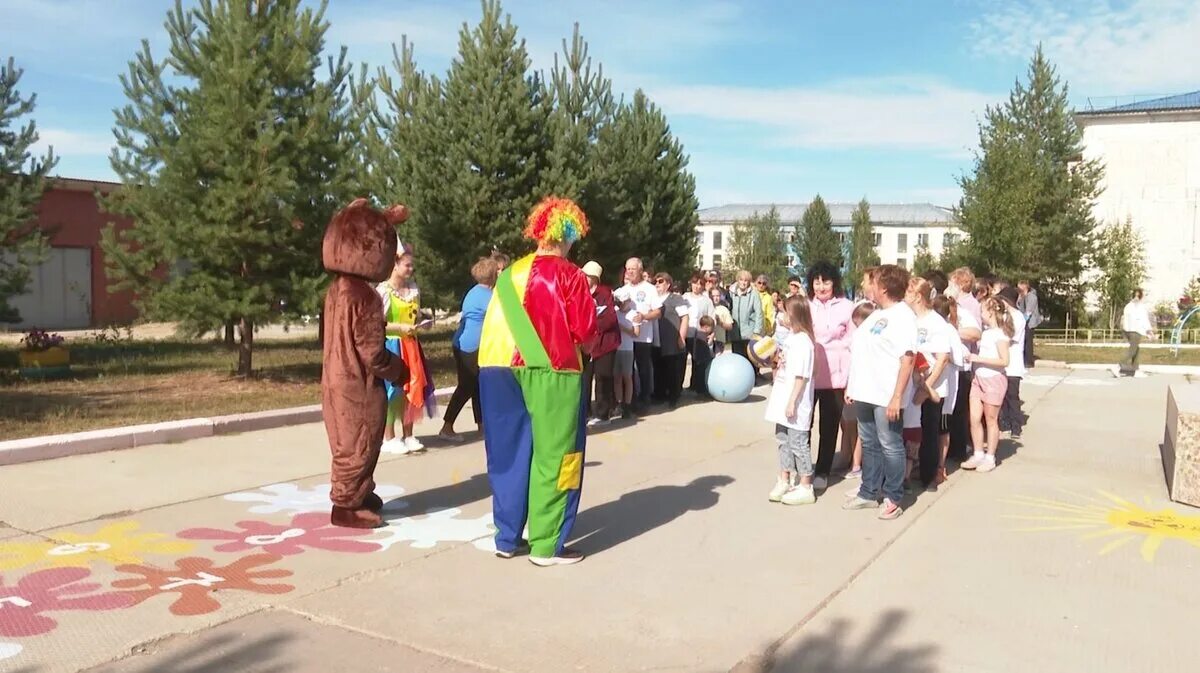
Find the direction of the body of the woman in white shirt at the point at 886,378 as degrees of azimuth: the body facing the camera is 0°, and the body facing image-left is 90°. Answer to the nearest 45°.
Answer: approximately 45°

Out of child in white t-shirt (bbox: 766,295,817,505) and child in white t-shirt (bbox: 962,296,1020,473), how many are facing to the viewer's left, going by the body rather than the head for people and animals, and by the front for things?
2

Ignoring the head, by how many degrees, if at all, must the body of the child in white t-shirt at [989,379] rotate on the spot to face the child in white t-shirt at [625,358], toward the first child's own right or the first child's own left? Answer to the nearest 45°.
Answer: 0° — they already face them

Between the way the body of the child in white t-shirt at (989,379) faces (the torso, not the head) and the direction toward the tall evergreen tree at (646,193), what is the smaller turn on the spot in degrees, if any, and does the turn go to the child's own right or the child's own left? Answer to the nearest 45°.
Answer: approximately 45° to the child's own right

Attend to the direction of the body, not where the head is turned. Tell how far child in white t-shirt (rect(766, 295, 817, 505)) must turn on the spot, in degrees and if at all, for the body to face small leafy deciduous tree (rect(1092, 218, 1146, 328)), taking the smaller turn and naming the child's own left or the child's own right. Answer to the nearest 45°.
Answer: approximately 90° to the child's own right

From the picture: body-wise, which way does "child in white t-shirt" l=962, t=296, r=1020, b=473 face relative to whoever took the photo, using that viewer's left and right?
facing to the left of the viewer

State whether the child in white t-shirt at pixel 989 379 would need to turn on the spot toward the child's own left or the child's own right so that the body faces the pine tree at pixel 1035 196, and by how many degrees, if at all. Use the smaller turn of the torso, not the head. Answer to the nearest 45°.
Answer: approximately 90° to the child's own right

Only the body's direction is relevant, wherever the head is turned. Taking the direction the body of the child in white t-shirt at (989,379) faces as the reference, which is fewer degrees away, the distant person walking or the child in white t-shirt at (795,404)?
the child in white t-shirt

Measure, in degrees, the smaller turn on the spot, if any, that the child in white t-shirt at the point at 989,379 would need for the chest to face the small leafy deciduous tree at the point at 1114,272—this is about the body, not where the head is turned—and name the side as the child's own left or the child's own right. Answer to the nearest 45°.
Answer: approximately 90° to the child's own right

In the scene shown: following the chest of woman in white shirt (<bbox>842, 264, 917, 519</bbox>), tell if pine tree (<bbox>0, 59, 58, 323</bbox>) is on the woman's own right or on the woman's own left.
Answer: on the woman's own right

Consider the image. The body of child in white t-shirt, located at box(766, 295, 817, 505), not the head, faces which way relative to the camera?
to the viewer's left

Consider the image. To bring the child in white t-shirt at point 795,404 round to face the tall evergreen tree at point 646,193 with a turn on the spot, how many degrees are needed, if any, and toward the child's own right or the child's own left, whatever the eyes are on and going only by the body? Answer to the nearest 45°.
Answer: approximately 90° to the child's own right

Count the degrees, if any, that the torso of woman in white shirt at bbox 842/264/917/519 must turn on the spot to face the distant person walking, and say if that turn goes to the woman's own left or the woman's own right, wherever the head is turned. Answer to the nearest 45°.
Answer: approximately 135° to the woman's own right

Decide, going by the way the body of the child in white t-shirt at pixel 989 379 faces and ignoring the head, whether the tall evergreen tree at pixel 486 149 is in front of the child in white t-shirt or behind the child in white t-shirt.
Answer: in front

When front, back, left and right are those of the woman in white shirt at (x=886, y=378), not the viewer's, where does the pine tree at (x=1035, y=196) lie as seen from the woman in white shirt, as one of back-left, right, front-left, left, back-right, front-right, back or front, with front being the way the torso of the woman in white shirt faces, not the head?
back-right

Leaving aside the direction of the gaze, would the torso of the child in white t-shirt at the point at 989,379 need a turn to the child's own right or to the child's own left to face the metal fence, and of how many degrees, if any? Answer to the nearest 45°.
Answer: approximately 90° to the child's own right
